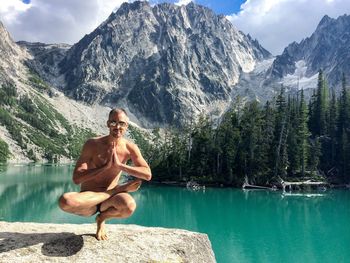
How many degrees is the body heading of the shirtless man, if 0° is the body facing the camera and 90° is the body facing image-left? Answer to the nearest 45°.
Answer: approximately 0°
